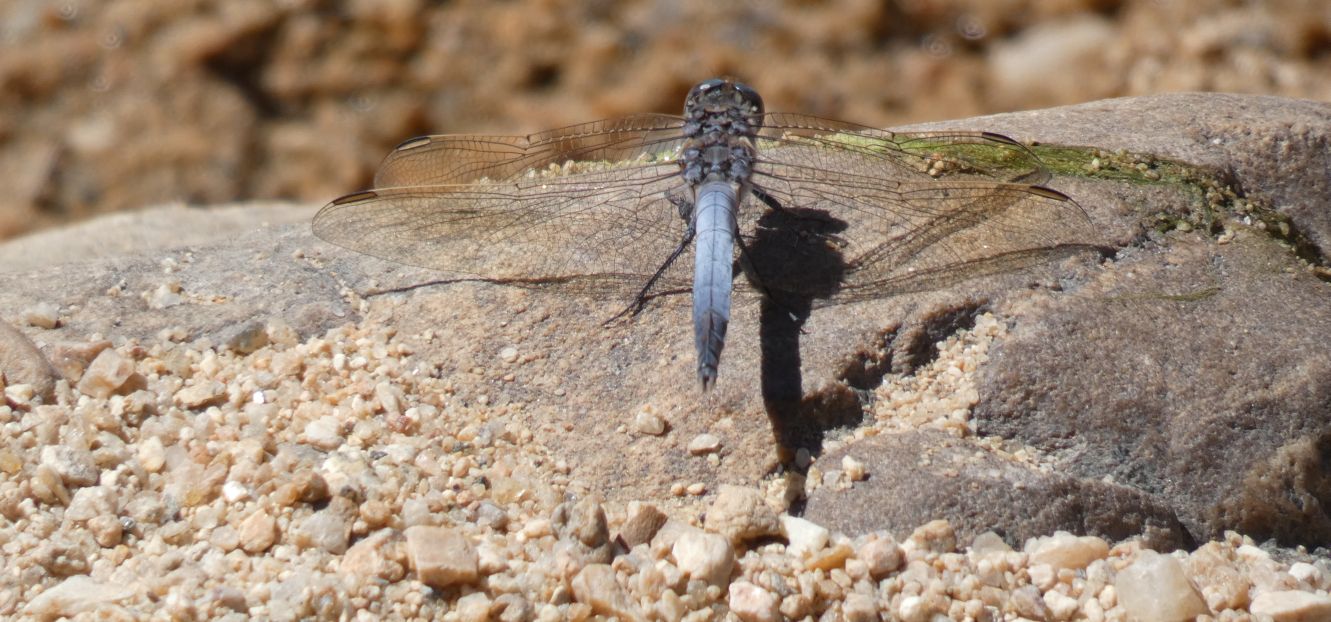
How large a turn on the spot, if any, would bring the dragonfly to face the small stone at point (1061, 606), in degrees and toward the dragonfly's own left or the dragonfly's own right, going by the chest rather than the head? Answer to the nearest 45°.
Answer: approximately 135° to the dragonfly's own right

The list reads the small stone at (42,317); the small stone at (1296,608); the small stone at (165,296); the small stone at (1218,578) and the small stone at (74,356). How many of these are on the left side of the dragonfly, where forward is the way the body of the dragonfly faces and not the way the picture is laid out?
3

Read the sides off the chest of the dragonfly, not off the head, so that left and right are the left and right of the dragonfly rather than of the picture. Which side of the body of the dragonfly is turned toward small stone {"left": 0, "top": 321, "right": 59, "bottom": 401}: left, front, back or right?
left

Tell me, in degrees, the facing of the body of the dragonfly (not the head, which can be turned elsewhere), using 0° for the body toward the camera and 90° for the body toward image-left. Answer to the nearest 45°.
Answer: approximately 180°

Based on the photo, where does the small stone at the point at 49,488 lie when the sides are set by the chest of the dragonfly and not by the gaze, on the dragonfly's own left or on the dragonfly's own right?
on the dragonfly's own left

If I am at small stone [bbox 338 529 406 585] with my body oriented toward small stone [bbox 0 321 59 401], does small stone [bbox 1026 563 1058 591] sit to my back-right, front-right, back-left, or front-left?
back-right

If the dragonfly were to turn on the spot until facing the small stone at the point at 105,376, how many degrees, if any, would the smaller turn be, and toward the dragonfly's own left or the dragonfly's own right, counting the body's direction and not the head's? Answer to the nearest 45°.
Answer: approximately 90° to the dragonfly's own left

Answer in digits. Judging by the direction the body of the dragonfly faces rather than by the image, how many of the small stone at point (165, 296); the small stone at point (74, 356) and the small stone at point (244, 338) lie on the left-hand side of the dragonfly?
3

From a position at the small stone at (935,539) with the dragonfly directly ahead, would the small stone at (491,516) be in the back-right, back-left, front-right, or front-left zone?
front-left

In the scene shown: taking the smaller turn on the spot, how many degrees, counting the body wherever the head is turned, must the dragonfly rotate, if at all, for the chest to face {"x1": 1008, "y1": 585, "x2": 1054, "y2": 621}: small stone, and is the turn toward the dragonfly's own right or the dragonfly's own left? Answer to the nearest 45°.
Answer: approximately 135° to the dragonfly's own right

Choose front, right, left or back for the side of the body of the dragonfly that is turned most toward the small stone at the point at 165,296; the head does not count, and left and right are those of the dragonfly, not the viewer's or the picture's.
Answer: left

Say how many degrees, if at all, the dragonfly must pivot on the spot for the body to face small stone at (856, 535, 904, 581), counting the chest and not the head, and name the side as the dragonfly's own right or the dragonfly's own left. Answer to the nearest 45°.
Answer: approximately 135° to the dragonfly's own right

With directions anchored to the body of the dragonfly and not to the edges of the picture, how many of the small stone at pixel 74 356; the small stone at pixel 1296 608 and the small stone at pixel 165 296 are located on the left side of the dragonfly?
2

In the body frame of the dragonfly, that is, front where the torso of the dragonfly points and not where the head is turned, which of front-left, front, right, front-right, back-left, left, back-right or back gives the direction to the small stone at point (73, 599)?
back-left

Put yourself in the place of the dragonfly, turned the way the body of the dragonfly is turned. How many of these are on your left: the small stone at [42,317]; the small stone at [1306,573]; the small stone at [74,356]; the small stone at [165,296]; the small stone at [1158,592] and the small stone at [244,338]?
4

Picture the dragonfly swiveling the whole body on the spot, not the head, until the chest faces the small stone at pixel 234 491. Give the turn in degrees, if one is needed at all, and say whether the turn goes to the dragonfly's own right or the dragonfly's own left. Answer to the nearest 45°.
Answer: approximately 135° to the dragonfly's own left

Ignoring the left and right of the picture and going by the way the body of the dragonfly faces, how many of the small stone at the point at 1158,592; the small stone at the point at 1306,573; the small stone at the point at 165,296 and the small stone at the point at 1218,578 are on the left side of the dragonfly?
1

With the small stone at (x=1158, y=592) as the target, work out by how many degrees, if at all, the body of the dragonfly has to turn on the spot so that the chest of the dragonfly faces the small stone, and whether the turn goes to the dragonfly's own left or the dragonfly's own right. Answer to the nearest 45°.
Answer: approximately 135° to the dragonfly's own right

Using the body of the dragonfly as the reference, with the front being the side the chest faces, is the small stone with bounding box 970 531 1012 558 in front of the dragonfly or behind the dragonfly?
behind
